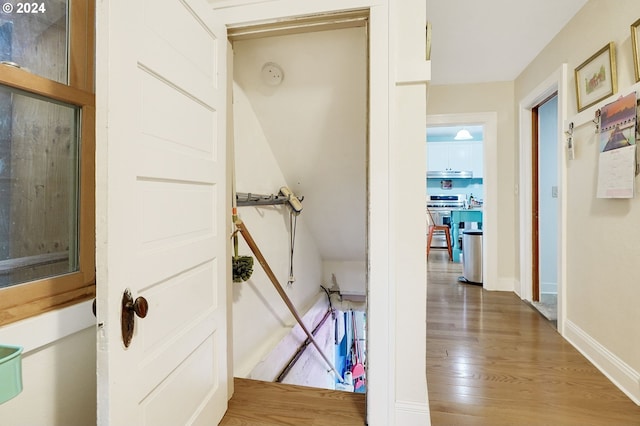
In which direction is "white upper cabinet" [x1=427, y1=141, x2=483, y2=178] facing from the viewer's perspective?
toward the camera

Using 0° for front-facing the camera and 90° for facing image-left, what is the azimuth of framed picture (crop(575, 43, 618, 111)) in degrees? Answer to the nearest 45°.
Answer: approximately 45°

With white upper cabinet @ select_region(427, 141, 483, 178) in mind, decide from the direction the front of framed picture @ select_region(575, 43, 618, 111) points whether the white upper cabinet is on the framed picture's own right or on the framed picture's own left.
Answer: on the framed picture's own right

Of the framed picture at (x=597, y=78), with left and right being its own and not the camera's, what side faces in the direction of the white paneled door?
front

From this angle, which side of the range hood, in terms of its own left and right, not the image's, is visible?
front

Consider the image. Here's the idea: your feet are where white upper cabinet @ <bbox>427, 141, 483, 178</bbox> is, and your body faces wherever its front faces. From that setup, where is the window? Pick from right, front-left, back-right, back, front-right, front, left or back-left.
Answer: front

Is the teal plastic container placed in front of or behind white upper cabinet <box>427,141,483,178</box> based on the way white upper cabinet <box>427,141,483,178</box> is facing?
in front

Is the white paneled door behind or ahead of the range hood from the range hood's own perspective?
ahead

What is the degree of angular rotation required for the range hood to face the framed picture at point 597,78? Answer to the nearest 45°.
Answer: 0° — it already faces it

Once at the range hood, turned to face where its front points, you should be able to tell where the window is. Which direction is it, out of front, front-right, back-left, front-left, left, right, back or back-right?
front

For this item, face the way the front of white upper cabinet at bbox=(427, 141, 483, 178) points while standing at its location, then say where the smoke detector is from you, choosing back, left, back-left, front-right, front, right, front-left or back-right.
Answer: front
